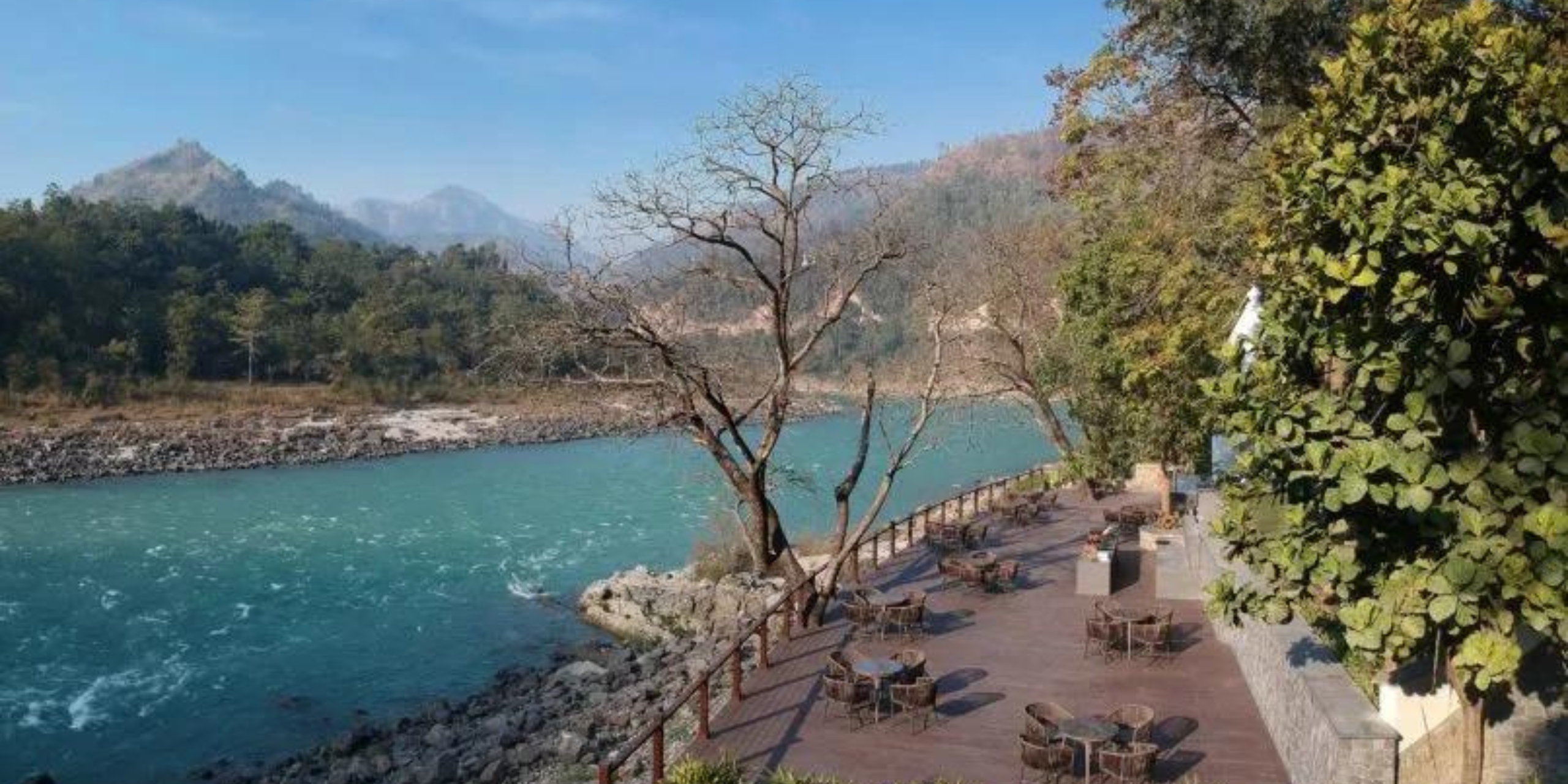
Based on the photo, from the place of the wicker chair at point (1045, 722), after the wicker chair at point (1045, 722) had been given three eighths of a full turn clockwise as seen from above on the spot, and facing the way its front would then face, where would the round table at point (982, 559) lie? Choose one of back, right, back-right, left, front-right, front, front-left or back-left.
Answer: right

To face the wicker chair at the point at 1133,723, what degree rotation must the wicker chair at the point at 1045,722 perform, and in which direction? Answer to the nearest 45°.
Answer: approximately 45° to its left

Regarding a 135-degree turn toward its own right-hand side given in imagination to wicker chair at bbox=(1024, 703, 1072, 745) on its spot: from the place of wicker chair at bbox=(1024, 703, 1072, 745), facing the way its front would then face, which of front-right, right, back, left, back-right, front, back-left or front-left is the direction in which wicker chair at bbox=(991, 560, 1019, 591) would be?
right

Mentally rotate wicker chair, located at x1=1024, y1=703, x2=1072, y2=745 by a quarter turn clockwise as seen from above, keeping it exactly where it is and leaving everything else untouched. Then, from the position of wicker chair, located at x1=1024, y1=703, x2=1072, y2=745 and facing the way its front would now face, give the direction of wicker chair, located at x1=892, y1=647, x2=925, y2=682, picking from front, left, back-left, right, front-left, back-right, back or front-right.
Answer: right

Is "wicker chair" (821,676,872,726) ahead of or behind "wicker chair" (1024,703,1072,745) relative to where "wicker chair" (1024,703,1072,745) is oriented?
behind

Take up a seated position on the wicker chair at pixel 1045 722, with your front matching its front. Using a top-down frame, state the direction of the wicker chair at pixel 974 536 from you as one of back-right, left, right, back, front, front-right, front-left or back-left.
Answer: back-left

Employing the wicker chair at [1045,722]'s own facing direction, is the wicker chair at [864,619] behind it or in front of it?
behind

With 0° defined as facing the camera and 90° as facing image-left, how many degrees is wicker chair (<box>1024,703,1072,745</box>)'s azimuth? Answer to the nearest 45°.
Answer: approximately 315°

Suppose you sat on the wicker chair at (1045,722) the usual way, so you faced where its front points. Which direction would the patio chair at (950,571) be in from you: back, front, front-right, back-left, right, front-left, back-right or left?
back-left

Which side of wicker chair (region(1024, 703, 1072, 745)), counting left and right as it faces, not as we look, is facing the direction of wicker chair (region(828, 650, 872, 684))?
back

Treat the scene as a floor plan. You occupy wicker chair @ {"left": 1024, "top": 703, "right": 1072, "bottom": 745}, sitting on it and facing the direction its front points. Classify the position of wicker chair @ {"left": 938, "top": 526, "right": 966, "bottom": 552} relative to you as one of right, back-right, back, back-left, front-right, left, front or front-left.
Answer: back-left
